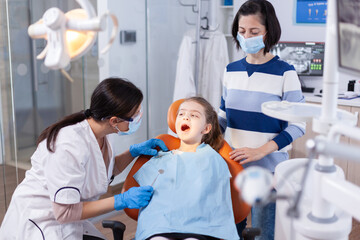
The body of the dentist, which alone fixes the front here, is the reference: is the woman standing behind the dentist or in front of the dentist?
in front

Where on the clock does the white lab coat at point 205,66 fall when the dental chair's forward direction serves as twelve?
The white lab coat is roughly at 6 o'clock from the dental chair.

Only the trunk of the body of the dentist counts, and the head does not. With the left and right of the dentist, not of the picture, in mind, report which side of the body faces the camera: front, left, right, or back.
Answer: right

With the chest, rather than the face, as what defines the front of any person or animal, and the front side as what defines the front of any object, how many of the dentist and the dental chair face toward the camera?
1

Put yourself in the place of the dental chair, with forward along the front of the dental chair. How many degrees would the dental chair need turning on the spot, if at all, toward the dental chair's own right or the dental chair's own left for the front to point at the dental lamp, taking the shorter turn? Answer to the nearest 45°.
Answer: approximately 45° to the dental chair's own right

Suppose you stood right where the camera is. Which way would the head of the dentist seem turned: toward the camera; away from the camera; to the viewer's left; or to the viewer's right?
to the viewer's right

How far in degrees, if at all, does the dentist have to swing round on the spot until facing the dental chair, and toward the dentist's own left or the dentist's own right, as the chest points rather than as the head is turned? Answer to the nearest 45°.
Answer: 0° — they already face it

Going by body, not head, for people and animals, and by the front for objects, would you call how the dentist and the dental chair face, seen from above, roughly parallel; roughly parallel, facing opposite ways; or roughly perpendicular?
roughly perpendicular

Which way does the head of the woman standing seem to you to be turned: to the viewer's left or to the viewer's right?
to the viewer's left
